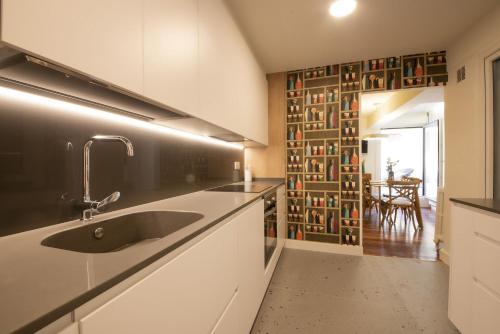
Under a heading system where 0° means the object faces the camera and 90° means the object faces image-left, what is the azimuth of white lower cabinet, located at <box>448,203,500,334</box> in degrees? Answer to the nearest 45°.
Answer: approximately 45°

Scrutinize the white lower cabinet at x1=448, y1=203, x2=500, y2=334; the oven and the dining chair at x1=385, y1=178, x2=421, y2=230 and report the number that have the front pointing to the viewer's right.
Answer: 1

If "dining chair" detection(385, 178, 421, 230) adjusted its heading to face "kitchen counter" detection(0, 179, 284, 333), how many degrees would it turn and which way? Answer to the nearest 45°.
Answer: approximately 180°

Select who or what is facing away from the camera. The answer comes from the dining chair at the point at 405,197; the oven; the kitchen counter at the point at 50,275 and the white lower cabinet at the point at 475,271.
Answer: the dining chair

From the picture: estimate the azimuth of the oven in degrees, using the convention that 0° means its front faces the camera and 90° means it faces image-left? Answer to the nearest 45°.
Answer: approximately 270°

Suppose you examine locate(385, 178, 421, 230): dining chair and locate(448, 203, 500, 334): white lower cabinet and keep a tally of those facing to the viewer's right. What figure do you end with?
0

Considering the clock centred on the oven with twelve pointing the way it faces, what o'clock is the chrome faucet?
The chrome faucet is roughly at 4 o'clock from the oven.

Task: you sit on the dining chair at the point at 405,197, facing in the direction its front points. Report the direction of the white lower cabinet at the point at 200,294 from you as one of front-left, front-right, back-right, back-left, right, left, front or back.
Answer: back

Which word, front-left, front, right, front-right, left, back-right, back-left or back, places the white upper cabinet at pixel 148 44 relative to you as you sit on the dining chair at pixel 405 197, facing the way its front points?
back

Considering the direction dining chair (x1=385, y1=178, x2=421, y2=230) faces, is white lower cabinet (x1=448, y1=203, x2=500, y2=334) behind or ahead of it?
behind

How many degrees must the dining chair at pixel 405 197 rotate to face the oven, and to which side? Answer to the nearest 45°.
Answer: approximately 180°

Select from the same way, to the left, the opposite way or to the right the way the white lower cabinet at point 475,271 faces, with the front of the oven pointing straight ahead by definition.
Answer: the opposite way

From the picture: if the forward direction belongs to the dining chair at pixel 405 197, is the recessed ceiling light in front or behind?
behind

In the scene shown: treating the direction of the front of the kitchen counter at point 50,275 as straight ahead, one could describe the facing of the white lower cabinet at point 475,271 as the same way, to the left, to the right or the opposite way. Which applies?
the opposite way

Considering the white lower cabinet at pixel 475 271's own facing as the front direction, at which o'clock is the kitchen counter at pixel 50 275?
The kitchen counter is roughly at 11 o'clock from the white lower cabinet.
